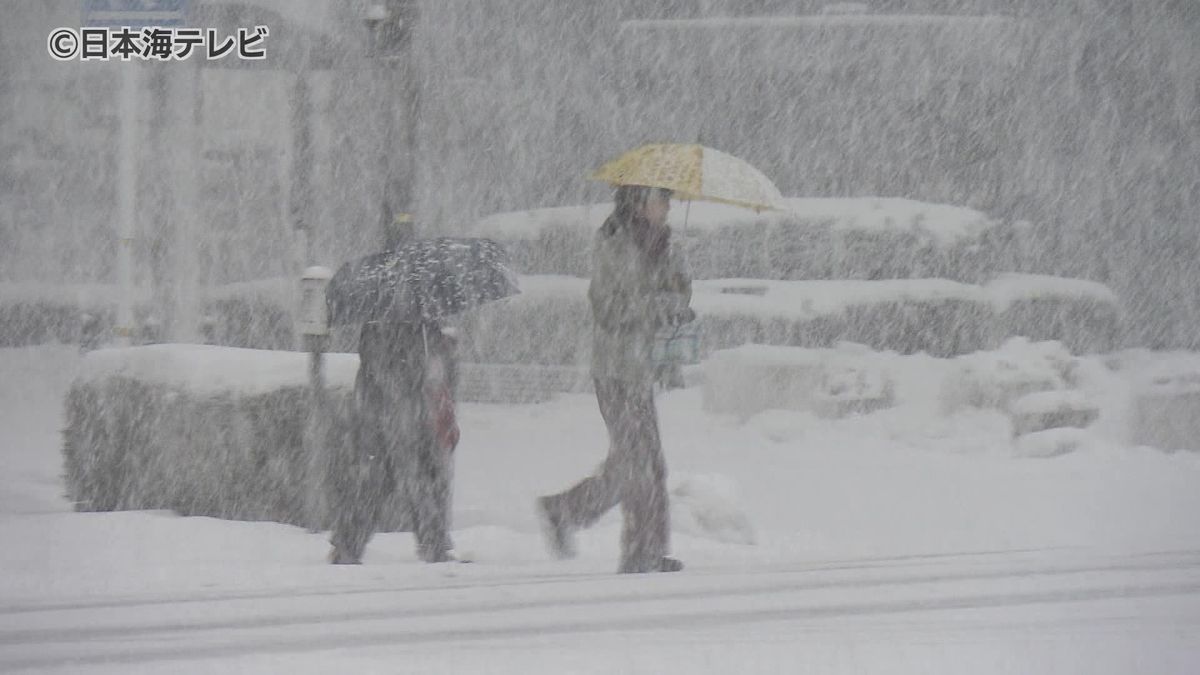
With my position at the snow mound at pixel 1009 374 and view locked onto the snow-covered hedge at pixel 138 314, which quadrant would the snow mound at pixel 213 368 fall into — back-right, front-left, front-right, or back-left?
front-left

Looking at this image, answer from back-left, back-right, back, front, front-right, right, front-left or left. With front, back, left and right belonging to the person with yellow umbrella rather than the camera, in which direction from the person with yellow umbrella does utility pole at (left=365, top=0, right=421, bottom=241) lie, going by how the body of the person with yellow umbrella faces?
back-left

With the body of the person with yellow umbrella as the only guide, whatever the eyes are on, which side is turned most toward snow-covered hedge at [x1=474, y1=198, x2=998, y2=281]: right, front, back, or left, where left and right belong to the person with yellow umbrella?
left

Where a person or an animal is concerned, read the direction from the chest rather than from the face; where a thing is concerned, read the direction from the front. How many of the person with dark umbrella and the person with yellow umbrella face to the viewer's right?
2

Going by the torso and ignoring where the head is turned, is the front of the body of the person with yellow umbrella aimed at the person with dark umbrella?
no

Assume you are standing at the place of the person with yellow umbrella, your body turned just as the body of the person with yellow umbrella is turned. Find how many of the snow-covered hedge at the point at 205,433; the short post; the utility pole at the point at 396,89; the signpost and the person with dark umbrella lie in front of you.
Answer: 0

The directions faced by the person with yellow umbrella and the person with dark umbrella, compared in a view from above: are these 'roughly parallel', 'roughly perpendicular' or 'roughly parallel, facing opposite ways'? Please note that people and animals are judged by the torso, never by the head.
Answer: roughly parallel

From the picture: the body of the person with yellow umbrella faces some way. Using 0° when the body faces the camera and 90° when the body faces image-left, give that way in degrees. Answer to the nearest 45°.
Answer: approximately 270°

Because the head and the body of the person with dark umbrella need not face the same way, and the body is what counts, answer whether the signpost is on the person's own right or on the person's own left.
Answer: on the person's own left

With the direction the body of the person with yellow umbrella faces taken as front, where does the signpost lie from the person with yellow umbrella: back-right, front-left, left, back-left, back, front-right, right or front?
back-left

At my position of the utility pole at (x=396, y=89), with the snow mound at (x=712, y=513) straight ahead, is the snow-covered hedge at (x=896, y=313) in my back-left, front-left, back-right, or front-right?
front-left
